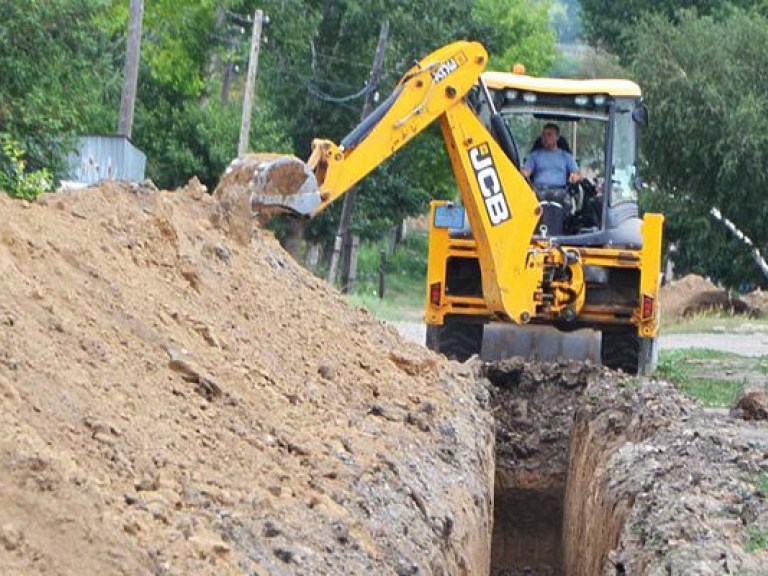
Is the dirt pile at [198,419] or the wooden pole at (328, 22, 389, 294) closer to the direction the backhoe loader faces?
the wooden pole

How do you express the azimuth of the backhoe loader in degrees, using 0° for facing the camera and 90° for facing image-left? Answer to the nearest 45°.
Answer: approximately 180°

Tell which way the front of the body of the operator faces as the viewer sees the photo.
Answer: toward the camera

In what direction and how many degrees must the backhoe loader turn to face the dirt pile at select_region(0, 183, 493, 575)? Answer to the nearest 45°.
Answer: approximately 180°

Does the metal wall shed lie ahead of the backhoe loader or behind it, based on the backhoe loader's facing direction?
ahead

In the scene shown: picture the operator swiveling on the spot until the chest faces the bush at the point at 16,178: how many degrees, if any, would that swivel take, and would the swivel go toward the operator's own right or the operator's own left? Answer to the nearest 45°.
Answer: approximately 90° to the operator's own right

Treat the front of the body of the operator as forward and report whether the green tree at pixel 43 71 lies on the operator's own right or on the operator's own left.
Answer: on the operator's own right

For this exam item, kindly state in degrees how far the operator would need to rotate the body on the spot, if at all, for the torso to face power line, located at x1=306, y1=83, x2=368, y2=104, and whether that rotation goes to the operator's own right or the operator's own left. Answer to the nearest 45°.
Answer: approximately 180°

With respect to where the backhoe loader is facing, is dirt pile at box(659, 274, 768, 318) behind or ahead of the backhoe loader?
ahead
